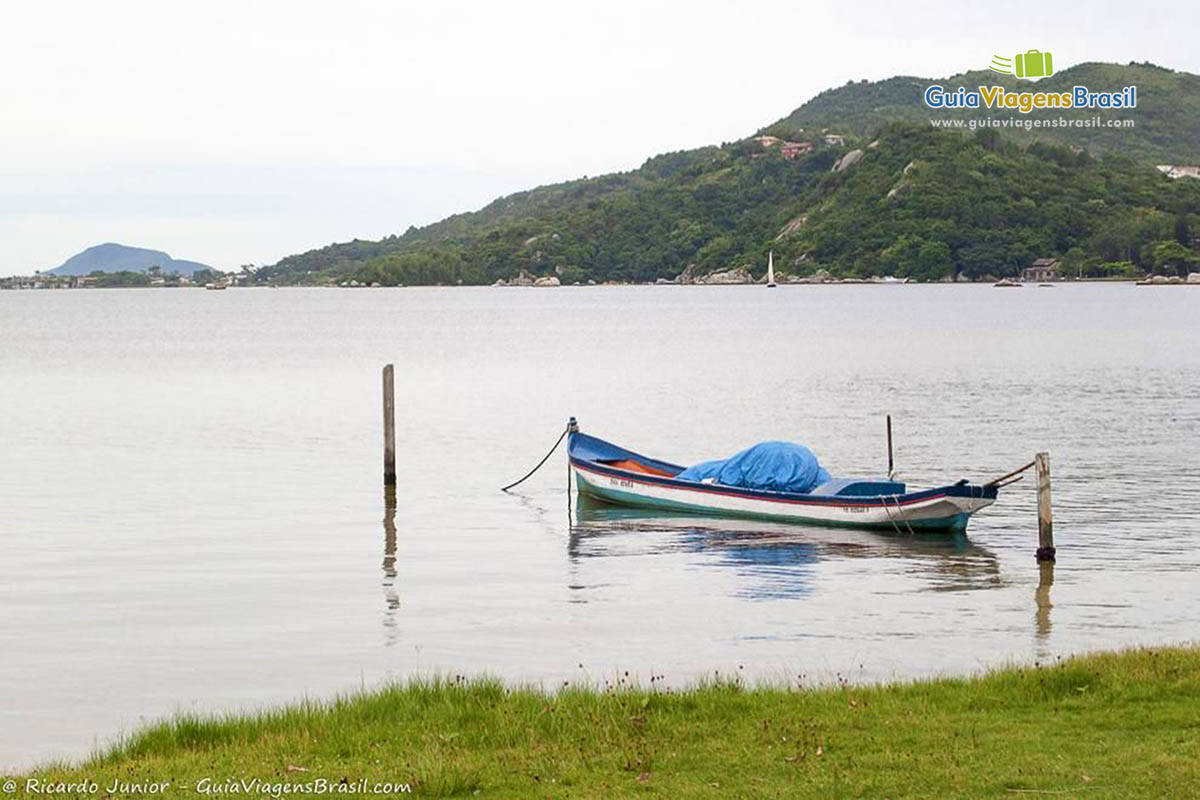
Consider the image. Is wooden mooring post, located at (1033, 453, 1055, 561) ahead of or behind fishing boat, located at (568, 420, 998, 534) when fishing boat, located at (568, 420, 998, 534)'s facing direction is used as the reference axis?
behind

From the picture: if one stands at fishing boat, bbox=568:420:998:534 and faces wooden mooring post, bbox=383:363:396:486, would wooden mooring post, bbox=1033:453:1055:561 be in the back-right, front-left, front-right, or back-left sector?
back-left

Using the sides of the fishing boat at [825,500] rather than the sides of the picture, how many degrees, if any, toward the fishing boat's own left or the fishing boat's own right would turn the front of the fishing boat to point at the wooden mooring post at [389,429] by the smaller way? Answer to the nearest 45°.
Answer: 0° — it already faces it

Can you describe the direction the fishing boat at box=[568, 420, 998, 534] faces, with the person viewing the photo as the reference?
facing away from the viewer and to the left of the viewer
